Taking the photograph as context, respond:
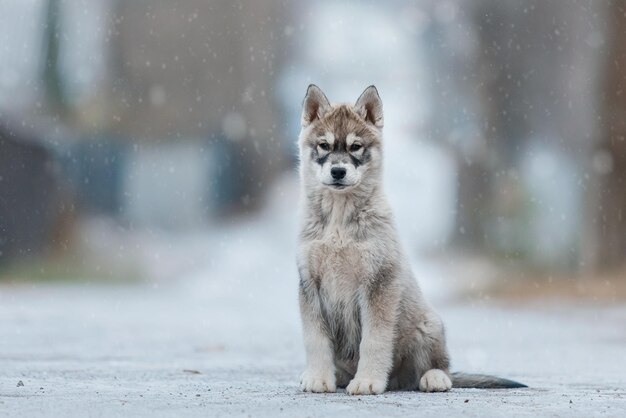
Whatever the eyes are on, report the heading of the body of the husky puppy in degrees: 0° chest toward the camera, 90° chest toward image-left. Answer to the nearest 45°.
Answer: approximately 45°

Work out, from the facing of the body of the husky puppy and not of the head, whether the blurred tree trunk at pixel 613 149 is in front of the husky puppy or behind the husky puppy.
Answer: behind
